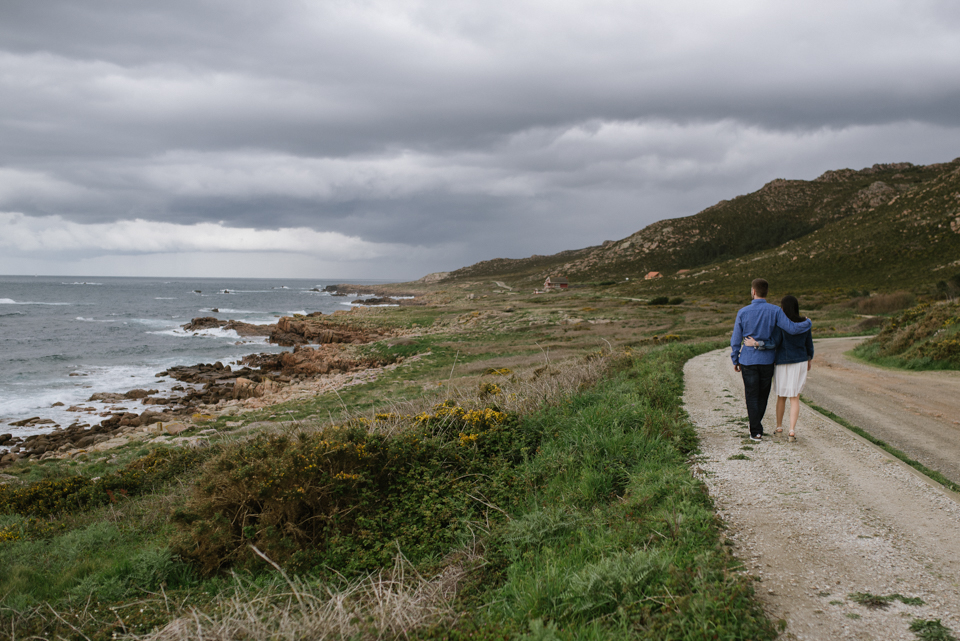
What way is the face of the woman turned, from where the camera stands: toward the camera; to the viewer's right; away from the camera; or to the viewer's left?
away from the camera

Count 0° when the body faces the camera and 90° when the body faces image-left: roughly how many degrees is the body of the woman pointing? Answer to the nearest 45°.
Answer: approximately 180°

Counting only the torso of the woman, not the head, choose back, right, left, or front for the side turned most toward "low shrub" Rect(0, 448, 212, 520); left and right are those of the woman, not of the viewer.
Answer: left

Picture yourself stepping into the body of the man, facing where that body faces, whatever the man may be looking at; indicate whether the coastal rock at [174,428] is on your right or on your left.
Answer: on your left

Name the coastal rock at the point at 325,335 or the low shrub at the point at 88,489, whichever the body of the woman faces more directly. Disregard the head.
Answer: the coastal rock

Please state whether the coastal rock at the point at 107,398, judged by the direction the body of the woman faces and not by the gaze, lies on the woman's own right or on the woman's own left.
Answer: on the woman's own left

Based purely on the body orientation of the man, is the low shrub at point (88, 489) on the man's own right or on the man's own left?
on the man's own left

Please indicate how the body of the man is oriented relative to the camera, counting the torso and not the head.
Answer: away from the camera

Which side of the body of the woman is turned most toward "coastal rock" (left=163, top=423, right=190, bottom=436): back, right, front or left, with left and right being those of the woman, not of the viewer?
left

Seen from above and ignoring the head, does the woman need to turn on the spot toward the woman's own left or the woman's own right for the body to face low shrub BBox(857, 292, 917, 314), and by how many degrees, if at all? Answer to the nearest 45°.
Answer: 0° — they already face it
